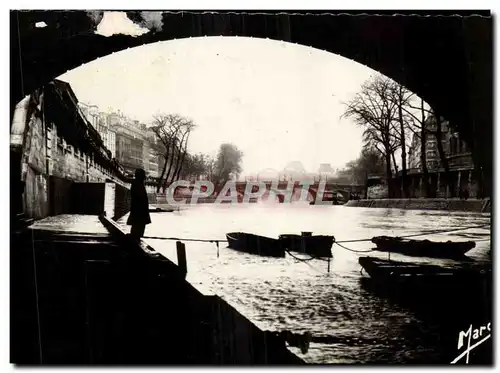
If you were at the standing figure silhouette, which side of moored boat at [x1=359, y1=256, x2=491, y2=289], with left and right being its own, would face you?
front

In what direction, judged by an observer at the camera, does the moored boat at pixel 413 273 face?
facing to the left of the viewer

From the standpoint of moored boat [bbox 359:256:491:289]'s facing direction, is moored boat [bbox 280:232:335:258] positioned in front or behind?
in front
